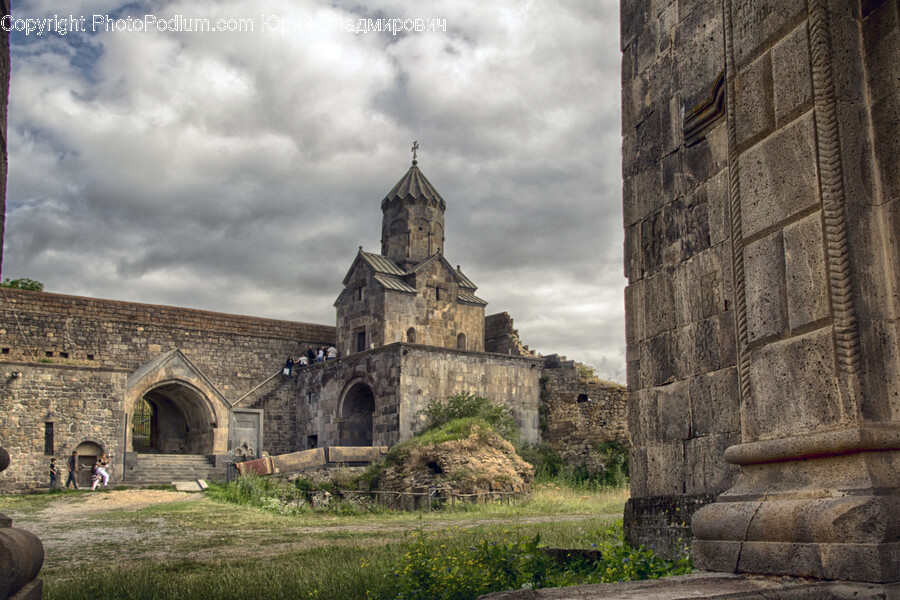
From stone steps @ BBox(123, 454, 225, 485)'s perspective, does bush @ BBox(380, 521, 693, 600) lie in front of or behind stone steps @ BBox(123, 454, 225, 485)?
in front

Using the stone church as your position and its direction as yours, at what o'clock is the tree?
The tree is roughly at 3 o'clock from the stone church.

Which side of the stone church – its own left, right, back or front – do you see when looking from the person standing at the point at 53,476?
front

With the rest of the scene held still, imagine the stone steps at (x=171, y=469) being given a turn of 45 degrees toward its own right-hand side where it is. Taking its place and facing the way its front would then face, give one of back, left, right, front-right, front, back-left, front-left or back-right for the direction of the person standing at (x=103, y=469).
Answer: front

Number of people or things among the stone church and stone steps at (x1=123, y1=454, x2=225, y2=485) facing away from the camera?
0

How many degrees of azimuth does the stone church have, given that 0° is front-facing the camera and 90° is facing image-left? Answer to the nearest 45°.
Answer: approximately 45°

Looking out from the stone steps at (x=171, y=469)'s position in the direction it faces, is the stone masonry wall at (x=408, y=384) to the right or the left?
on its left

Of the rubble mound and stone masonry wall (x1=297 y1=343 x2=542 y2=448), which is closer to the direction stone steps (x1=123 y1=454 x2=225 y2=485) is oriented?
the rubble mound

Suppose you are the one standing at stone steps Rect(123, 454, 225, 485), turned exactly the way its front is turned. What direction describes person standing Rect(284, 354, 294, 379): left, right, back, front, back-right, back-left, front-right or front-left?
back-left

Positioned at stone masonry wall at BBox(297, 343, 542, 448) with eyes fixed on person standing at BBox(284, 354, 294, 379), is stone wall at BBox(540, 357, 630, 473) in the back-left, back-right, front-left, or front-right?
back-right

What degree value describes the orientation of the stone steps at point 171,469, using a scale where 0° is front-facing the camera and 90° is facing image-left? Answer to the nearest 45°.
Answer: approximately 0°
